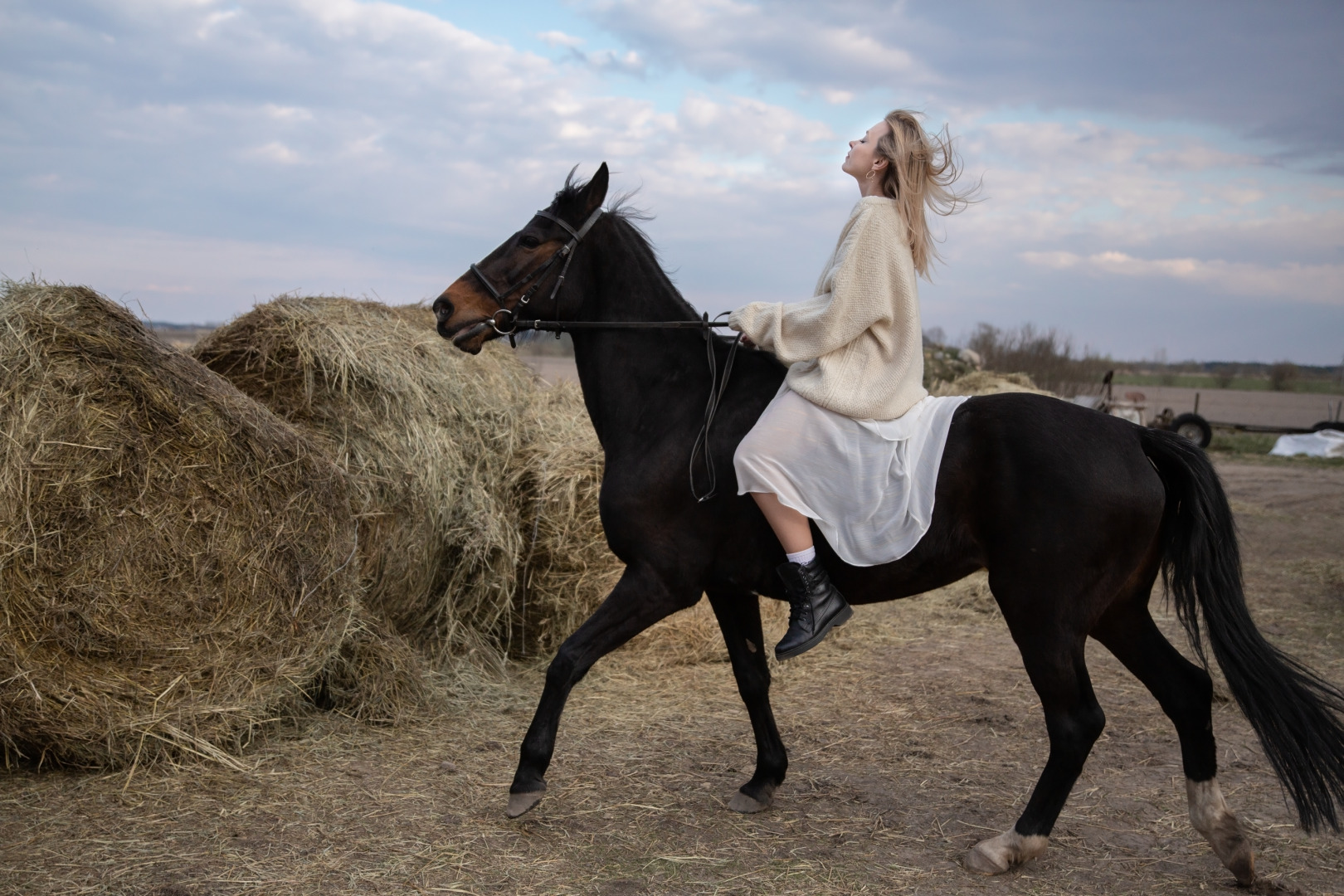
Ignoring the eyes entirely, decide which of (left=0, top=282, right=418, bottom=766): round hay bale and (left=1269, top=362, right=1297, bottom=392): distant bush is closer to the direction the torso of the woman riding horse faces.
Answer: the round hay bale

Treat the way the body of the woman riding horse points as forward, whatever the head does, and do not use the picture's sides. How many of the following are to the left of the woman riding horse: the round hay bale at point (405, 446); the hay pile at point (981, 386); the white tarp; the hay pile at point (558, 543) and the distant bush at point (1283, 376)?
0

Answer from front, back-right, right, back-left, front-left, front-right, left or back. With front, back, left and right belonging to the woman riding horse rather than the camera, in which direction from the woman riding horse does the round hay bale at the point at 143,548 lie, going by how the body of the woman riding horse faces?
front

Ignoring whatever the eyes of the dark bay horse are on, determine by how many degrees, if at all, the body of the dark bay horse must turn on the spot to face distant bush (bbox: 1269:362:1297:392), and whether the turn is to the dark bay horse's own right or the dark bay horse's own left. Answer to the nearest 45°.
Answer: approximately 90° to the dark bay horse's own right

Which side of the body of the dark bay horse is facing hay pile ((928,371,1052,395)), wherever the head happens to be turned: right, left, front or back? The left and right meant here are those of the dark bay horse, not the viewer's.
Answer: right

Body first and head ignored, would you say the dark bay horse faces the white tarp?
no

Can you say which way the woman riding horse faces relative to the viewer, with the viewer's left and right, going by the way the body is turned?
facing to the left of the viewer

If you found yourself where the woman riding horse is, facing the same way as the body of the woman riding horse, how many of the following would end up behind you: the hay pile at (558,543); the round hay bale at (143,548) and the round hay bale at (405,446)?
0

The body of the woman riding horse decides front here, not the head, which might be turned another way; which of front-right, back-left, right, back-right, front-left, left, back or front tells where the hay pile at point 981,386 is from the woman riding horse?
right

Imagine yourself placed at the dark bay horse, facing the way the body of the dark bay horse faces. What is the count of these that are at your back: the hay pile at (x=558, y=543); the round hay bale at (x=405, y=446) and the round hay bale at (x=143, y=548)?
0

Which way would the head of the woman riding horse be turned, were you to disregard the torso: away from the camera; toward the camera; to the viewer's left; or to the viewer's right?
to the viewer's left

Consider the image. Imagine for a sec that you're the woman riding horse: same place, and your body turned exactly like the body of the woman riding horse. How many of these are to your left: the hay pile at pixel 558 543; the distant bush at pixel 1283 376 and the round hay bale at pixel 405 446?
0

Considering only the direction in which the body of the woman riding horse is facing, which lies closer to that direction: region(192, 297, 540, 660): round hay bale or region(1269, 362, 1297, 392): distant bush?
the round hay bale

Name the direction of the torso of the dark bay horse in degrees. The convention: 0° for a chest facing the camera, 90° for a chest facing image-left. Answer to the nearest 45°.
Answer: approximately 90°

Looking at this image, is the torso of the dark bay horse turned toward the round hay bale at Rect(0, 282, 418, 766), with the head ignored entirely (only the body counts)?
yes
